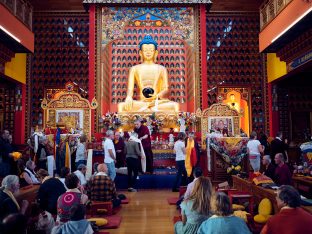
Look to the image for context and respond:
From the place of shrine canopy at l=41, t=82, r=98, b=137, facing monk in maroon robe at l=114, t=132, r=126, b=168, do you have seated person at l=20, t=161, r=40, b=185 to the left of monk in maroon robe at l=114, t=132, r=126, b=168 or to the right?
right

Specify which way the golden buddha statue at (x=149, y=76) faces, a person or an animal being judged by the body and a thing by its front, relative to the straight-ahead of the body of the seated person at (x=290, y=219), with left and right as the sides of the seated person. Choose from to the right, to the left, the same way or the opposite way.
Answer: the opposite way

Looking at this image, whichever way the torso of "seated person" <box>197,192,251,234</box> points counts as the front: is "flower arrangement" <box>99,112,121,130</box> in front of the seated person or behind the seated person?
in front

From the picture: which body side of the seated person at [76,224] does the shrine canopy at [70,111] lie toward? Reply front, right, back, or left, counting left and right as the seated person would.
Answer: front

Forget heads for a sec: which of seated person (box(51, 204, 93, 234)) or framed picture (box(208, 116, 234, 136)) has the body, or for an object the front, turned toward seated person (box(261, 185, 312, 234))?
the framed picture

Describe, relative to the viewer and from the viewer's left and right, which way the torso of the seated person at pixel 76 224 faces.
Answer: facing away from the viewer

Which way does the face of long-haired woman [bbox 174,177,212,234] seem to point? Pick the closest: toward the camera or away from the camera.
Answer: away from the camera

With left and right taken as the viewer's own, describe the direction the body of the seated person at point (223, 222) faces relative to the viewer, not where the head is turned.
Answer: facing away from the viewer

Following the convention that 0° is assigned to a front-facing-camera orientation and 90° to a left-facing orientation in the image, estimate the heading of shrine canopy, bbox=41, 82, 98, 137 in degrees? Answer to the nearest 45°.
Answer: approximately 0°

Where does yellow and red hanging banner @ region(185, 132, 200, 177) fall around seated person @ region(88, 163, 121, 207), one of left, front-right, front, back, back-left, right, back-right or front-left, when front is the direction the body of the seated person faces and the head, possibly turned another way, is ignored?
front-right

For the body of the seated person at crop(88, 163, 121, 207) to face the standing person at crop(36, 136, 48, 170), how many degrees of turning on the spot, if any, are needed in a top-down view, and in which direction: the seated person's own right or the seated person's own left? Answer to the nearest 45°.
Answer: approximately 45° to the seated person's own left

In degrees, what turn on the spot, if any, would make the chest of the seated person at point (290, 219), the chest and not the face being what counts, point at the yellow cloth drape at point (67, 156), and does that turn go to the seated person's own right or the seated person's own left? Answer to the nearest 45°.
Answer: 0° — they already face it
